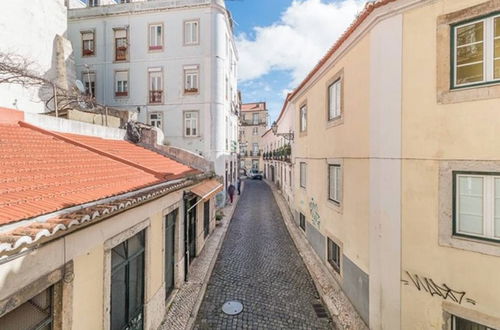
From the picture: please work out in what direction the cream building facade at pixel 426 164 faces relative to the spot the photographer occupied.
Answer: facing the viewer and to the left of the viewer

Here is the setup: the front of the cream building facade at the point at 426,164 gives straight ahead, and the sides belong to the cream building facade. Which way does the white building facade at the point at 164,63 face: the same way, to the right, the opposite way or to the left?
to the left

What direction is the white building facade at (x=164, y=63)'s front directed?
toward the camera

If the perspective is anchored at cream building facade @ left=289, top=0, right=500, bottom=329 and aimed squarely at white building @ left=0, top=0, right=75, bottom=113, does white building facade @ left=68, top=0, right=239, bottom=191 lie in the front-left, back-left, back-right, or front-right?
front-right

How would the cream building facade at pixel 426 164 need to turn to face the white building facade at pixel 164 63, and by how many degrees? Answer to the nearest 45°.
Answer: approximately 90° to its right

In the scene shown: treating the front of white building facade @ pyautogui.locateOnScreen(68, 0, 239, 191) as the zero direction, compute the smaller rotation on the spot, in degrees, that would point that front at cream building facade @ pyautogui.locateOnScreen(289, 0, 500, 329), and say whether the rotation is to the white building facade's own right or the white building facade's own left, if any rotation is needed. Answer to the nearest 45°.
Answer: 0° — it already faces it

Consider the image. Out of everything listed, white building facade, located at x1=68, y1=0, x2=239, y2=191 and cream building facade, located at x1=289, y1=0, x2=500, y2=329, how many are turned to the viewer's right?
0
